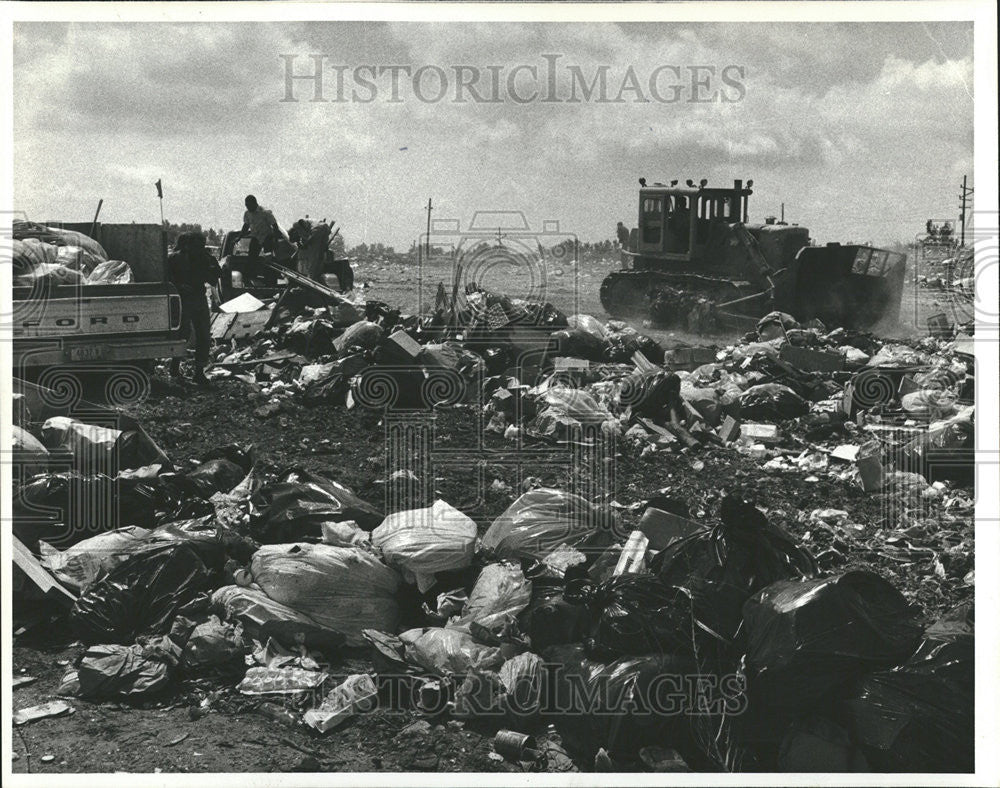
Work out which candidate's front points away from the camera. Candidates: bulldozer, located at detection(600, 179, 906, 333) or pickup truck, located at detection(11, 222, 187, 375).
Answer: the pickup truck

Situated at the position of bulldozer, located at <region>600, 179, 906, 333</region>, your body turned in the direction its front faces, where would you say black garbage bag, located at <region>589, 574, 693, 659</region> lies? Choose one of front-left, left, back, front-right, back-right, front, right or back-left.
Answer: front-right

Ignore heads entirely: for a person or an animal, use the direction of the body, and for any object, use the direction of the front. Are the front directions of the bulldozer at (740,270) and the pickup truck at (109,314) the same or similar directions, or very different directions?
very different directions

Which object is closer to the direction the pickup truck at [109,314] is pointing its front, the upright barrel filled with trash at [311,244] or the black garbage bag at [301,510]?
the upright barrel filled with trash

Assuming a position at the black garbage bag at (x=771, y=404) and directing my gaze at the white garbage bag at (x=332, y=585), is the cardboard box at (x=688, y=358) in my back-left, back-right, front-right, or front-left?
back-right

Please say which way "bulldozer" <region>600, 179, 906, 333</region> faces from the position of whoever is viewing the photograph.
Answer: facing the viewer and to the right of the viewer

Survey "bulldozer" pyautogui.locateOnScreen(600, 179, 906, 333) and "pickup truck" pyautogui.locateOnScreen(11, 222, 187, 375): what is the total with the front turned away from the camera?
1

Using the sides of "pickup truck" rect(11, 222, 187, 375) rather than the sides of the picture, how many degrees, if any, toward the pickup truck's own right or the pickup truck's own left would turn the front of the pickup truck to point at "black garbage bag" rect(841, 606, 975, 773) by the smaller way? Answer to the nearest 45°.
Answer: approximately 135° to the pickup truck's own right

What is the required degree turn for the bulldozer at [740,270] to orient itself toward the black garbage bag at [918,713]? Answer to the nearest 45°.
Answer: approximately 45° to its right

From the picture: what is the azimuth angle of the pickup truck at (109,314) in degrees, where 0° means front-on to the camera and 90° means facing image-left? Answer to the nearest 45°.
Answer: approximately 180°

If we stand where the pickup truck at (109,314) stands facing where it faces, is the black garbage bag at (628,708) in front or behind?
behind

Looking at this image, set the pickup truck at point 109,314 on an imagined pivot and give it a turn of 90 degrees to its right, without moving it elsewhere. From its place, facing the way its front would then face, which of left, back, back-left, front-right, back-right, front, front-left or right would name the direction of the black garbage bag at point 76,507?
right
